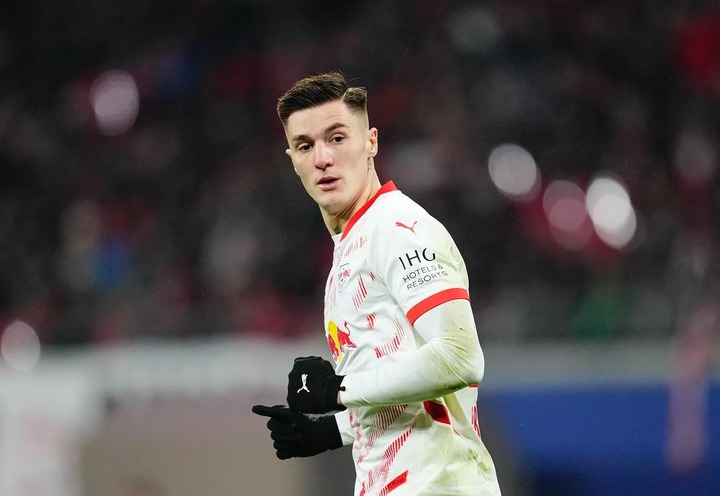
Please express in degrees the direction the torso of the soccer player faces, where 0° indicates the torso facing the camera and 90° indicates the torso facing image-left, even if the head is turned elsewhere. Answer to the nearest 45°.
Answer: approximately 90°
